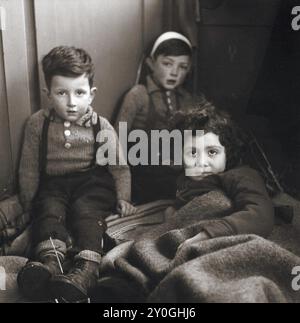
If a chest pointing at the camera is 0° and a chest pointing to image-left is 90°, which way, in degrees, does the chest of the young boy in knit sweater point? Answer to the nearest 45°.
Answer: approximately 0°
